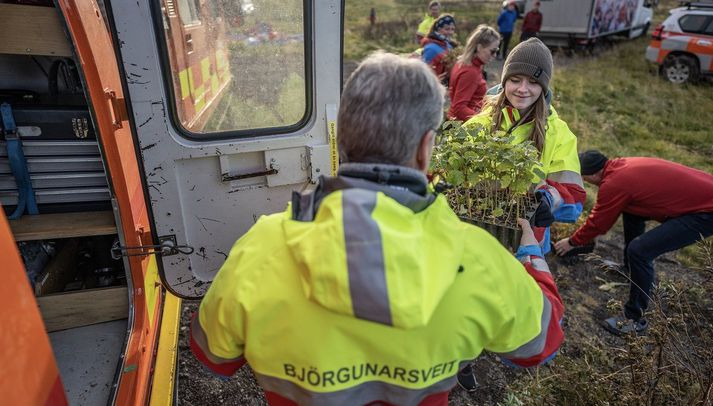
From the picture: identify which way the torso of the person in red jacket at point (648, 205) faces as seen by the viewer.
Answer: to the viewer's left

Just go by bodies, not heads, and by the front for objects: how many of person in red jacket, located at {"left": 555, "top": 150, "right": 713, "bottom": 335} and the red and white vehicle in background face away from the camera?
0

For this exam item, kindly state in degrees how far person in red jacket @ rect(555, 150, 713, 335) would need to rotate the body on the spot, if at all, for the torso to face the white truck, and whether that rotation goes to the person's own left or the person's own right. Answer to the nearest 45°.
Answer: approximately 90° to the person's own right

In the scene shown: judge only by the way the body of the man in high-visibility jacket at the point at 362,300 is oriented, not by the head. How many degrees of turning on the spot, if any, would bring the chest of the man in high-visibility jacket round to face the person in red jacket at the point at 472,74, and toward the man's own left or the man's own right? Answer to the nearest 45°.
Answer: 0° — they already face them

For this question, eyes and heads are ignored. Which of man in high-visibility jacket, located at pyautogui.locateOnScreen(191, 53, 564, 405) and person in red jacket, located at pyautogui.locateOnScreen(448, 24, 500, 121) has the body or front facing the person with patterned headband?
the man in high-visibility jacket

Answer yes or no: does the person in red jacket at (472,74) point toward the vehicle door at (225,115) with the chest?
no

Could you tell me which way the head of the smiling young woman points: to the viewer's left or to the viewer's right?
to the viewer's left

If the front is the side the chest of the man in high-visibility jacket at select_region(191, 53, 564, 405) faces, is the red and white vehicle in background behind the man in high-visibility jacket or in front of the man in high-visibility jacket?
in front

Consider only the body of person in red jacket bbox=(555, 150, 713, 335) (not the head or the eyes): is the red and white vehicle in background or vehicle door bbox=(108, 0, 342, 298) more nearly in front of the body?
the vehicle door

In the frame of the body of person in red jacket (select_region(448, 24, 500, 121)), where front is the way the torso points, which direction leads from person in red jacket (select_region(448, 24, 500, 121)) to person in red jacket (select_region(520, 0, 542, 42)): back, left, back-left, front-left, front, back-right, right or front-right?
left

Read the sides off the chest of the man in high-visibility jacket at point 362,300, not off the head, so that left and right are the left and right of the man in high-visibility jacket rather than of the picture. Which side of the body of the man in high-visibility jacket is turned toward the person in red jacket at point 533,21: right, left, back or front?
front

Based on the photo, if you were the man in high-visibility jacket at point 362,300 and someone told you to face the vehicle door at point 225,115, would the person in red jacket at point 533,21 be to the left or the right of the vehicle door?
right

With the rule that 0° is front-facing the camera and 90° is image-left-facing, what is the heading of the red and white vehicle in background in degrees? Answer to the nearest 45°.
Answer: approximately 270°

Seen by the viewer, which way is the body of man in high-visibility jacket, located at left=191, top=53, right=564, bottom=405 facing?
away from the camera
